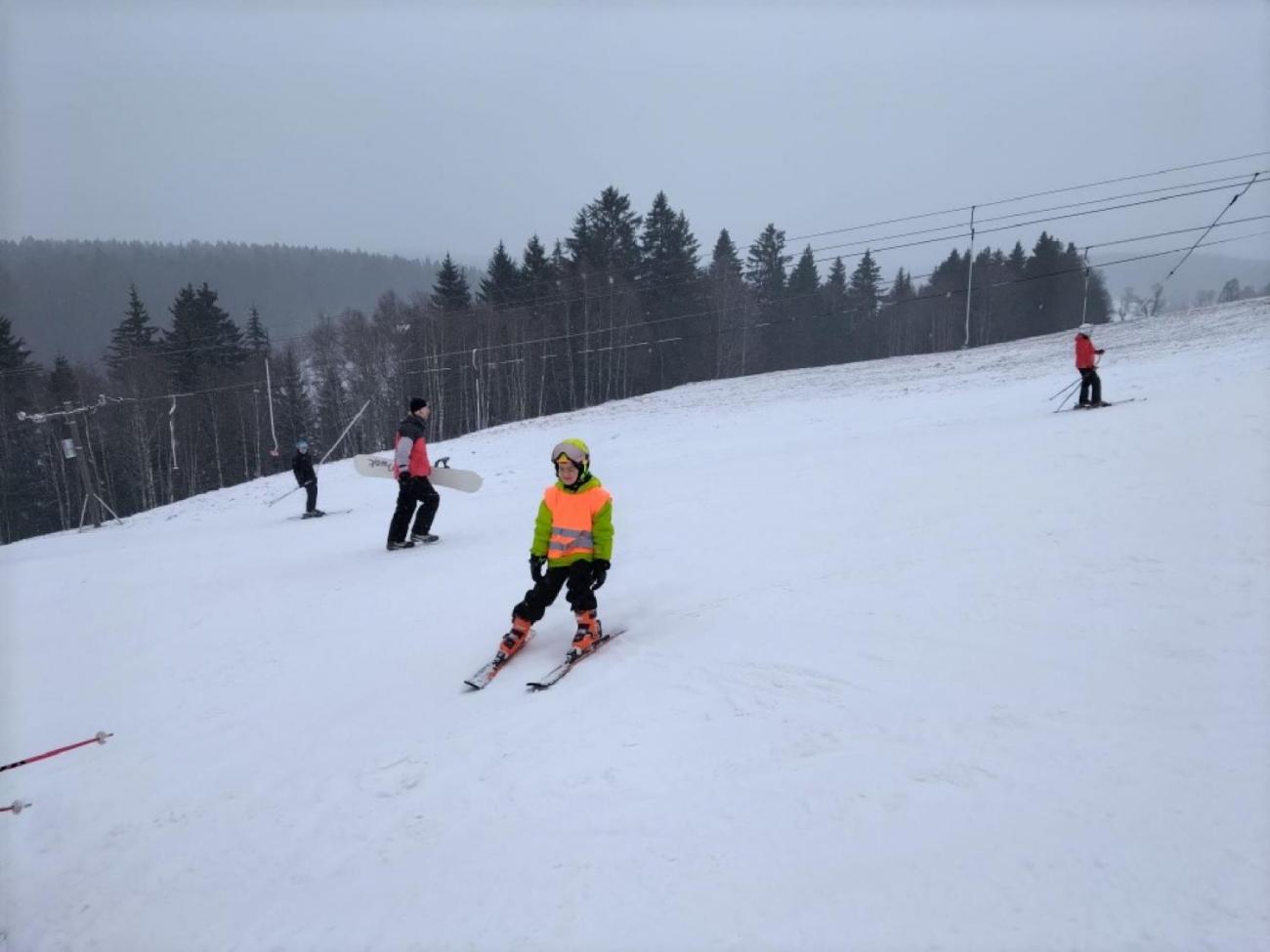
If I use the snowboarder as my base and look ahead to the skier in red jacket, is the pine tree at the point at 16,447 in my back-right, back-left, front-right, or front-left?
back-left

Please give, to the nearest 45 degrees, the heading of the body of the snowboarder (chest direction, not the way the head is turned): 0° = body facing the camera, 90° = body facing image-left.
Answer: approximately 270°

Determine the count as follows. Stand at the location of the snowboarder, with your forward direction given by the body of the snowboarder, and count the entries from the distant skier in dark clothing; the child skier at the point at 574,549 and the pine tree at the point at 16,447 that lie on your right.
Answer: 1

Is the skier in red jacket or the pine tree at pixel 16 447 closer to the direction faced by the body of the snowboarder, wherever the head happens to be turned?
the skier in red jacket
